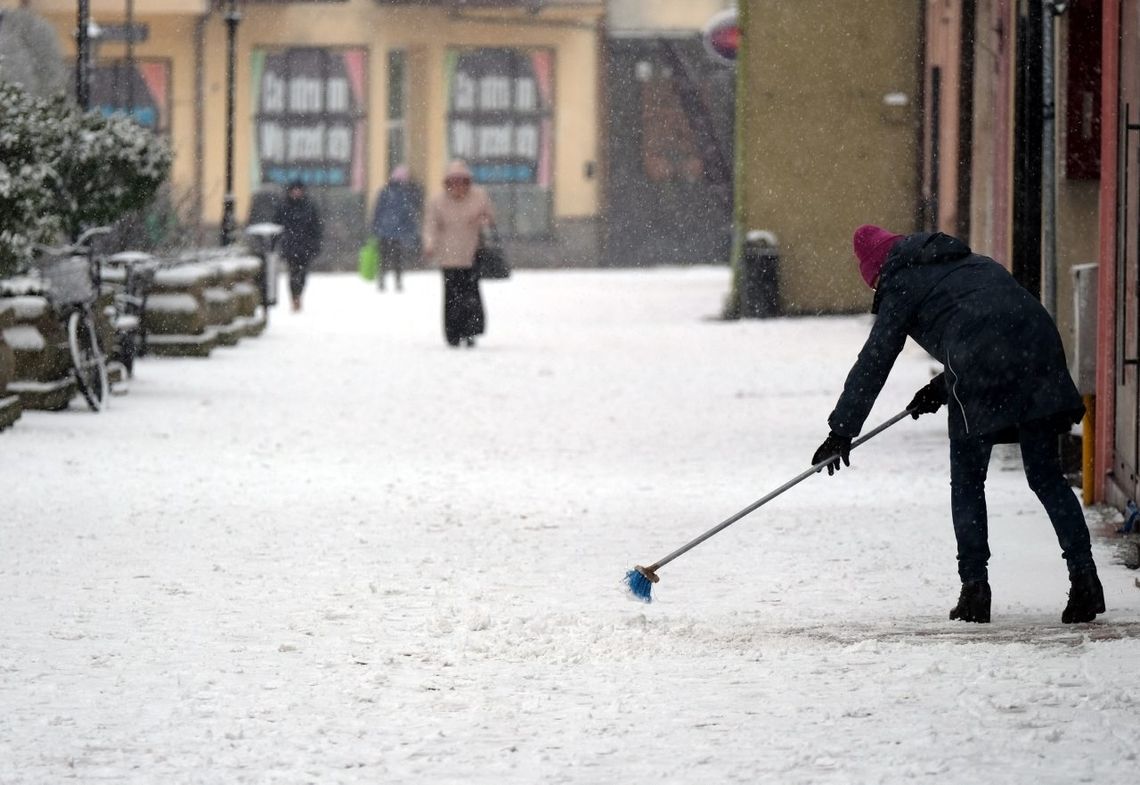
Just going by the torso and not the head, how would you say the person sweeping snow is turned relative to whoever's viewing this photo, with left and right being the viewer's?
facing to the left of the viewer
